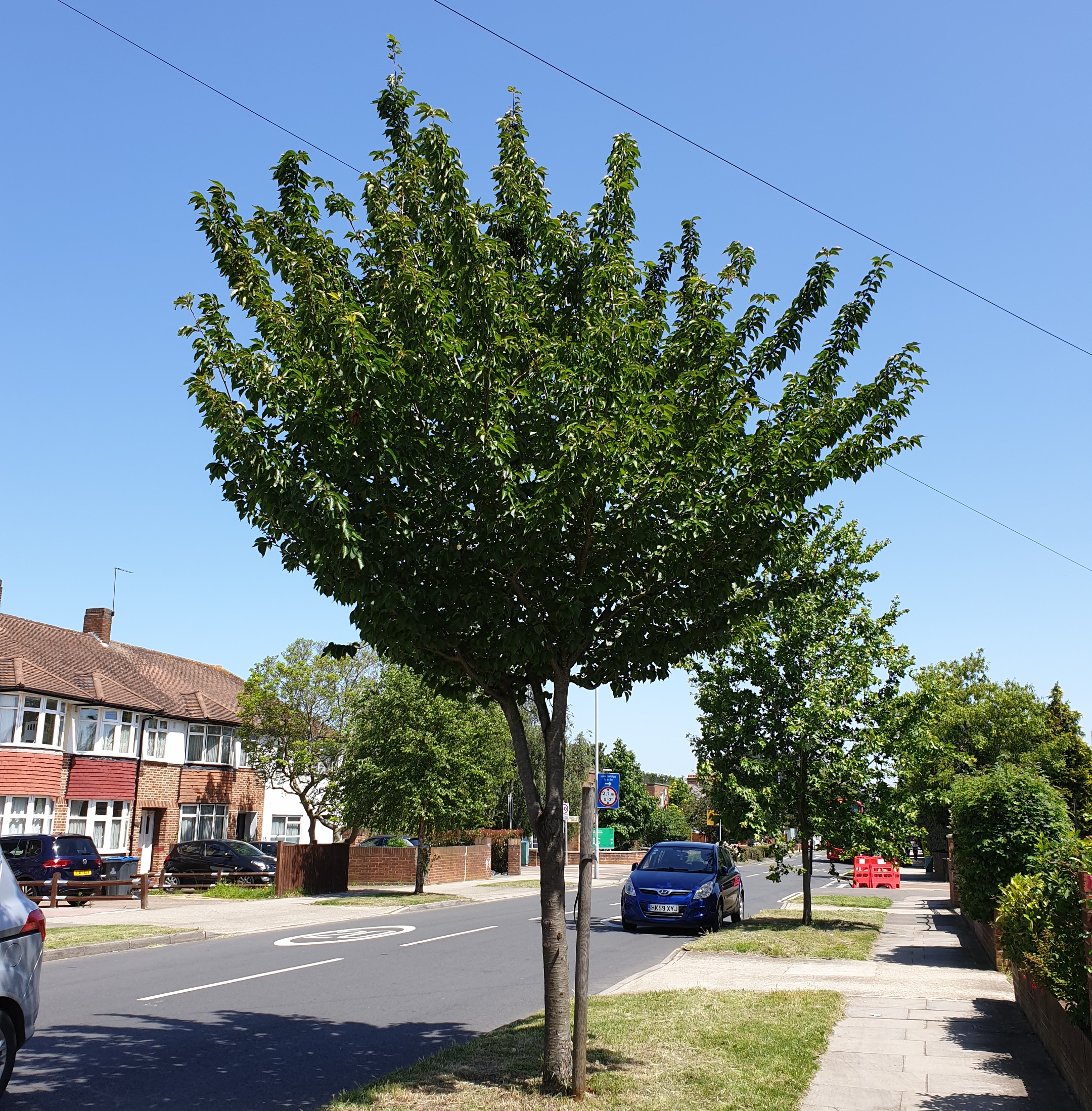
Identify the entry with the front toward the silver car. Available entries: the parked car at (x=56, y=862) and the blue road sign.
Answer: the blue road sign

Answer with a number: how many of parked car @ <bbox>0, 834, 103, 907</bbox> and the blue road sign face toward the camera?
1

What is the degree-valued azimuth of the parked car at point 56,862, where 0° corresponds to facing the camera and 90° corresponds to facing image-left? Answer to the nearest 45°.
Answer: approximately 135°

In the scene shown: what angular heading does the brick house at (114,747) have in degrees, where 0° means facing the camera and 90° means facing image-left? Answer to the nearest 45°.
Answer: approximately 315°

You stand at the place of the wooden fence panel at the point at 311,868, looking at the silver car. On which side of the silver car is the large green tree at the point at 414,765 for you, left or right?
left

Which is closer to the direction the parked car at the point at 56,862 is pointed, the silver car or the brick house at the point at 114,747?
the brick house

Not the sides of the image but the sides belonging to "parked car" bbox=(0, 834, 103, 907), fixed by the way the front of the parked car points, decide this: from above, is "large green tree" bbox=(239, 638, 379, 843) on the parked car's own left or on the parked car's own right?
on the parked car's own right
